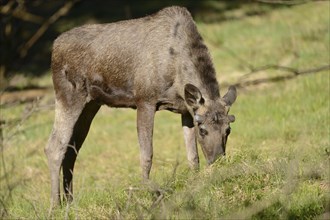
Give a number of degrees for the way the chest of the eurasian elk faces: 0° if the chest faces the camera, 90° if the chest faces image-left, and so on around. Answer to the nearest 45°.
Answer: approximately 270°
